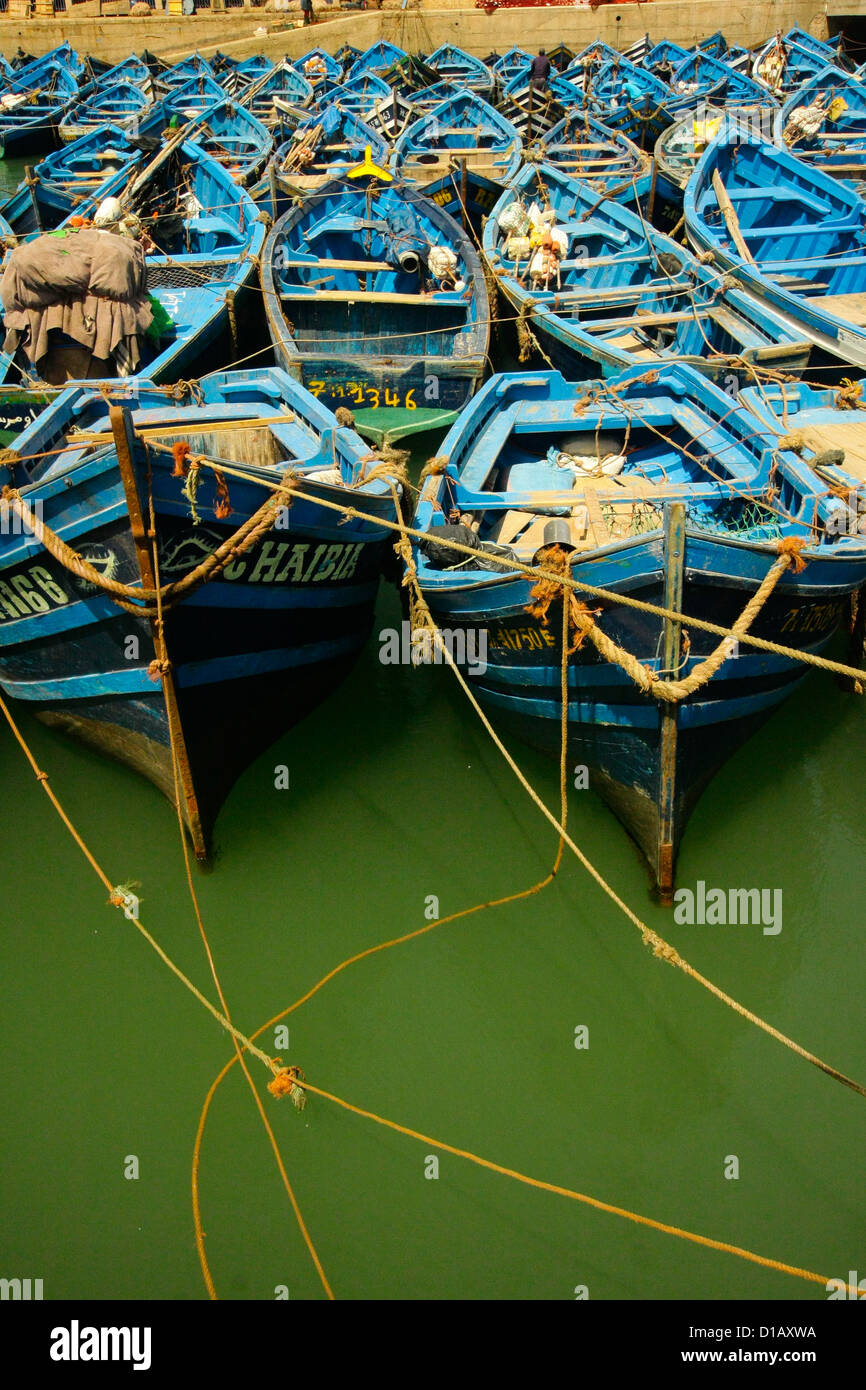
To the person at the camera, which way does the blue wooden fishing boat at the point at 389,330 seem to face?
facing away from the viewer

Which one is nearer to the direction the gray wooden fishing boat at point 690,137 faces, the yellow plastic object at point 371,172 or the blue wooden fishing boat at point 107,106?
the yellow plastic object

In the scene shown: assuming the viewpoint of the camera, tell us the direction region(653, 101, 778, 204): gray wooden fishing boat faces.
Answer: facing the viewer and to the left of the viewer

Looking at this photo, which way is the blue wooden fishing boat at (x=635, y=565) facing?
toward the camera

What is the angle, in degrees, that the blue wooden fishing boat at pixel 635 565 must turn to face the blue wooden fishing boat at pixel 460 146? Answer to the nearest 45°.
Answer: approximately 180°
